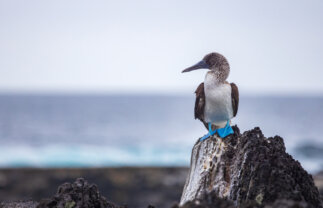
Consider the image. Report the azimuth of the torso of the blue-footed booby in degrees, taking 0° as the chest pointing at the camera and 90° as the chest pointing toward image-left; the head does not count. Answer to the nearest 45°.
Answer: approximately 0°

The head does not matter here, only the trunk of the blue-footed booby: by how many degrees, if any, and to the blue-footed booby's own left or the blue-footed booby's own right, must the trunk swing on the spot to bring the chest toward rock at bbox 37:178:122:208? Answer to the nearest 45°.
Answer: approximately 45° to the blue-footed booby's own right
